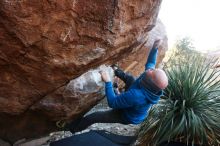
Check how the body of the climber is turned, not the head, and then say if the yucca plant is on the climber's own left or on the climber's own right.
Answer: on the climber's own right

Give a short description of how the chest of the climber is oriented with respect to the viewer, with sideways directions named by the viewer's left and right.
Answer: facing away from the viewer and to the left of the viewer
